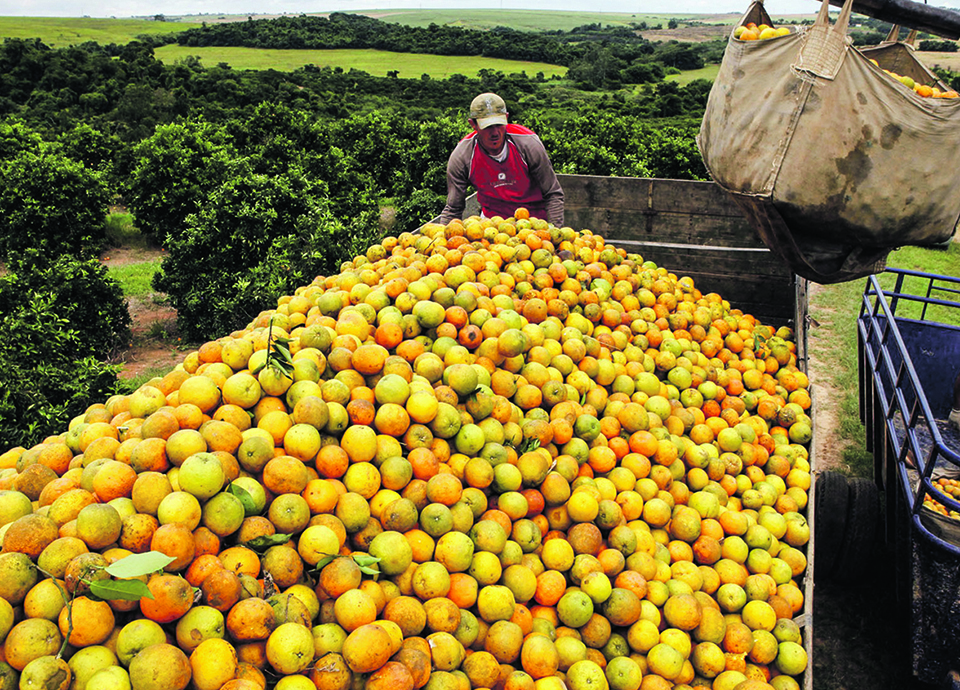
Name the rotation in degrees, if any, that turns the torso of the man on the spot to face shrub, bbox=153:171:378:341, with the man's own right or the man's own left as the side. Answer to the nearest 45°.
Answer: approximately 135° to the man's own right

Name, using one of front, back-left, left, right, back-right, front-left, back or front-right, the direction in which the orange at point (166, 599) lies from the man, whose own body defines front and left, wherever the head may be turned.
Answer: front

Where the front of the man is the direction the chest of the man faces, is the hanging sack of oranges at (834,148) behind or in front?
in front

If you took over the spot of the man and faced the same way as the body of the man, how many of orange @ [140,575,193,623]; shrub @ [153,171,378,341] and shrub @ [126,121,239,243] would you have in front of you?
1

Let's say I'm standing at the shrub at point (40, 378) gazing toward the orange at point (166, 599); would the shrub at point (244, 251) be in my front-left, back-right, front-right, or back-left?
back-left

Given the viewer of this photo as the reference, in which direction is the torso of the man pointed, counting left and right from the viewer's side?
facing the viewer

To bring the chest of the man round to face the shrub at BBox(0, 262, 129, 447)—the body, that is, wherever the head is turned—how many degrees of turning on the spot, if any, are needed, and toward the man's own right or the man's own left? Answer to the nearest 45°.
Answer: approximately 90° to the man's own right

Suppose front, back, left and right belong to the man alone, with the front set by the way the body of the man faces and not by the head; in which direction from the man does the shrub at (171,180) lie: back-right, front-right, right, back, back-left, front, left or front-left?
back-right

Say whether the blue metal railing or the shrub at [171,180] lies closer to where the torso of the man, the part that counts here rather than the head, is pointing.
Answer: the blue metal railing

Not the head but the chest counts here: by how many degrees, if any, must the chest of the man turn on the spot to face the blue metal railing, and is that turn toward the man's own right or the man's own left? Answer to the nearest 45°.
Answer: approximately 45° to the man's own left
